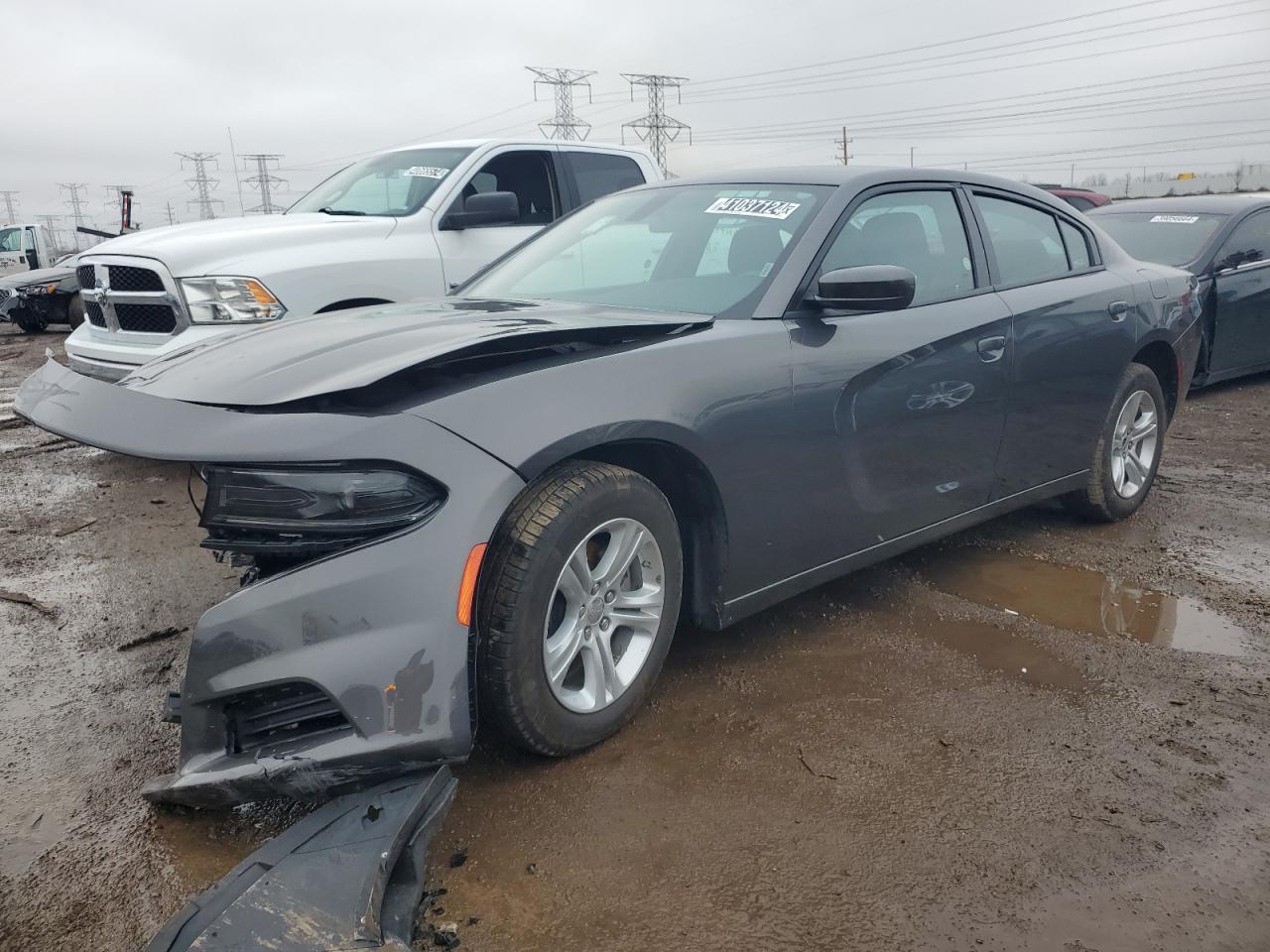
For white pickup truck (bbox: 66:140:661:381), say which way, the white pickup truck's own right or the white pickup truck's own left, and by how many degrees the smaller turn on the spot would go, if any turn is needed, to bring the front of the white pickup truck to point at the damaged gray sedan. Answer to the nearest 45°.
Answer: approximately 45° to the white pickup truck's own left

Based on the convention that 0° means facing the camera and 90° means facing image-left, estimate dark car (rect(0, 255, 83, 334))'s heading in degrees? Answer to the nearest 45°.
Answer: approximately 45°

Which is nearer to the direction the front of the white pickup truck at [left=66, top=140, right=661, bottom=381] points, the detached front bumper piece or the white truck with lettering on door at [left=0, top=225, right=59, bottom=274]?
the detached front bumper piece

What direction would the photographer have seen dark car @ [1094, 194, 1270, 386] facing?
facing the viewer and to the left of the viewer

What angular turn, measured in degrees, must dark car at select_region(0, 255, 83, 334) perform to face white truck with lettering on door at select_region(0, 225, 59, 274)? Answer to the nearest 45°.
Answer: approximately 135° to its right

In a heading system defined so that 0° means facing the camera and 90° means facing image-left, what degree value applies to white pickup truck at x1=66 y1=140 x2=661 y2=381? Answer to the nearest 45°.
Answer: approximately 45°

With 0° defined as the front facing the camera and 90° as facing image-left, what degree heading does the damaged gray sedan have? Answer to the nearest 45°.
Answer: approximately 45°

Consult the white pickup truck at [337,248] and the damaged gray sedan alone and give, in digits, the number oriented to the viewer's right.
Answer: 0

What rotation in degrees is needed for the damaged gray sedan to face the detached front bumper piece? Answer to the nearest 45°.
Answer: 0° — it already faces it

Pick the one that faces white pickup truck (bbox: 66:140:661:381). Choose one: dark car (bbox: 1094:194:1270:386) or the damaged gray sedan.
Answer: the dark car

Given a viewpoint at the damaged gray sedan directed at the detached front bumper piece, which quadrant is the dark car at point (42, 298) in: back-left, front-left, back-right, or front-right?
back-right

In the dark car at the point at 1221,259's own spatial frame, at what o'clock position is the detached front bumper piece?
The detached front bumper piece is roughly at 11 o'clock from the dark car.
